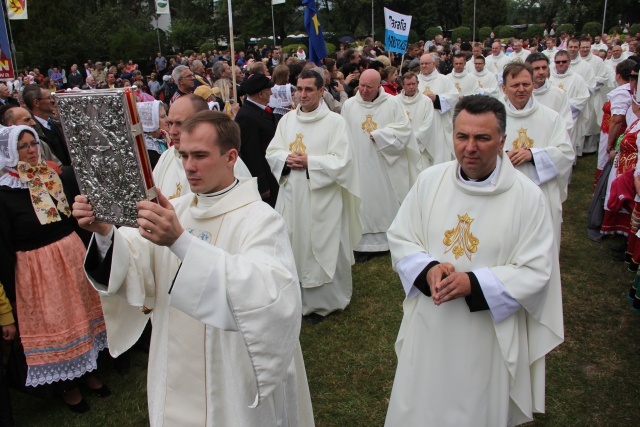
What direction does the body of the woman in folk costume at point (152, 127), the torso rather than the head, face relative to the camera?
to the viewer's right

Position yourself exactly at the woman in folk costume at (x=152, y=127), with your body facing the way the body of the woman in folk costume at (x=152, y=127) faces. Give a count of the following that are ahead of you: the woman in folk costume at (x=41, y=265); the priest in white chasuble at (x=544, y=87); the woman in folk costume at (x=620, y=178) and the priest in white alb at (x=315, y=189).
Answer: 3

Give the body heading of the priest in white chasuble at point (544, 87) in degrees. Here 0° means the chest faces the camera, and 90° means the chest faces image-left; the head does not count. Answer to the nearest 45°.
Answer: approximately 45°

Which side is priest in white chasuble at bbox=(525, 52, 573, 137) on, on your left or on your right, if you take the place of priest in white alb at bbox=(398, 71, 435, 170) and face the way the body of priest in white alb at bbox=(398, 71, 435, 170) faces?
on your left

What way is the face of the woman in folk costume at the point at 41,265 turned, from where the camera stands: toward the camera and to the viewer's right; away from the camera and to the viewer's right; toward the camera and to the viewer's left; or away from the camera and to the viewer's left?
toward the camera and to the viewer's right

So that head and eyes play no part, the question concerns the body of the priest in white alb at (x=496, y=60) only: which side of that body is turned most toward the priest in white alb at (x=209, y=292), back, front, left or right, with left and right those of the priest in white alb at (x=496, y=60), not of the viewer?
front

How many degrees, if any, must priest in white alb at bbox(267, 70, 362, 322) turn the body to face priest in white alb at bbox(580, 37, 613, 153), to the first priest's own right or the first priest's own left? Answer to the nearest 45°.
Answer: approximately 180°
